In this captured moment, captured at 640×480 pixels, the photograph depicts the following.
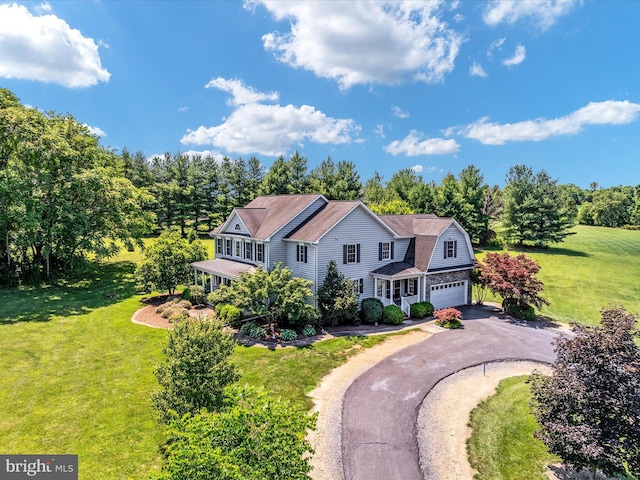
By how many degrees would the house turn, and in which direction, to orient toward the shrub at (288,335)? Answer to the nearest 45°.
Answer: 0° — it already faces it

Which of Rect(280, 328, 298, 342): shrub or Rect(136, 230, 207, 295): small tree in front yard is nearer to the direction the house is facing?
the shrub

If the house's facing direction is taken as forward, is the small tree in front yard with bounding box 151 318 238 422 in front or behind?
in front

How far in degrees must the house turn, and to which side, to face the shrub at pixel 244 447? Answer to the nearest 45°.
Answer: approximately 45° to its left

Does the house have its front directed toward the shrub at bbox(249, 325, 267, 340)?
yes

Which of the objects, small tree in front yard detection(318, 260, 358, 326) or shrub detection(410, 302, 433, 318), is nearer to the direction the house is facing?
the small tree in front yard

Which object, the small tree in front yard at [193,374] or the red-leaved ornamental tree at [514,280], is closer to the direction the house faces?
the small tree in front yard

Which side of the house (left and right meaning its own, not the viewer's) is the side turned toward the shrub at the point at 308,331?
front

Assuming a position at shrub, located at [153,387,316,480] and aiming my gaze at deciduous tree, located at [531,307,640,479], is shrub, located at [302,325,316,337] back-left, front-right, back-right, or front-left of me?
front-left

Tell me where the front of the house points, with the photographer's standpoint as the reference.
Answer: facing the viewer and to the left of the viewer

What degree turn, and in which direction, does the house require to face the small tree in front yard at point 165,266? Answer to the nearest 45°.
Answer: approximately 45° to its right

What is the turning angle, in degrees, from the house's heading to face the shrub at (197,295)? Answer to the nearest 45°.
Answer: approximately 45° to its right

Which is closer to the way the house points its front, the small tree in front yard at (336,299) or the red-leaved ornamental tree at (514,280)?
the small tree in front yard

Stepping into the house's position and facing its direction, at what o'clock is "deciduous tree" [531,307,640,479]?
The deciduous tree is roughly at 10 o'clock from the house.

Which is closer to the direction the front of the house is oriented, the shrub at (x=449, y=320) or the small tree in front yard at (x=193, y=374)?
the small tree in front yard

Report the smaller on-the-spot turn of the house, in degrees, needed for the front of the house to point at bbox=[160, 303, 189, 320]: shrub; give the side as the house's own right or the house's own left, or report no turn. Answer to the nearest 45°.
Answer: approximately 45° to the house's own right
